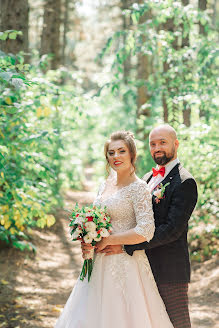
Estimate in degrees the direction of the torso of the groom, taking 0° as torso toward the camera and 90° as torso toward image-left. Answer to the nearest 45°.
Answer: approximately 45°
